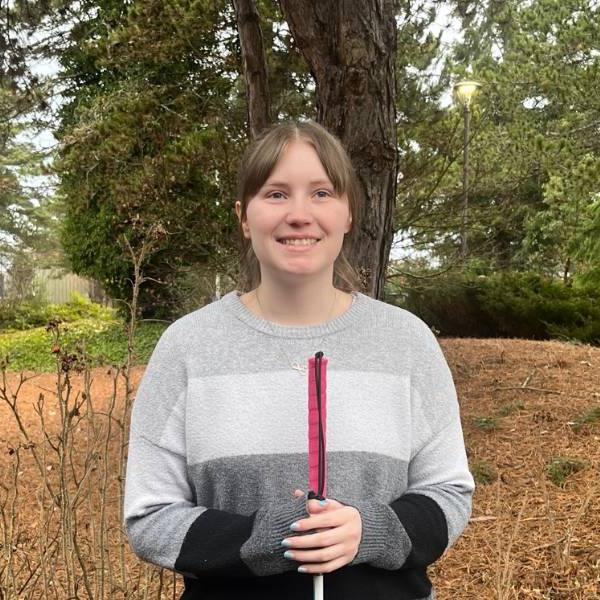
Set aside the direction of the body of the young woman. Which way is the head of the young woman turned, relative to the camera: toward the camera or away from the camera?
toward the camera

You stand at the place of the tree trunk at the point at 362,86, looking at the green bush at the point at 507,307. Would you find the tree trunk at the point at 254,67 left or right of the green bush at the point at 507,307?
left

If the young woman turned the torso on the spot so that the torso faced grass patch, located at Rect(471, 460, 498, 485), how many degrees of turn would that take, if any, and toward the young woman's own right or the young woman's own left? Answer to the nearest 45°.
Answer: approximately 180°

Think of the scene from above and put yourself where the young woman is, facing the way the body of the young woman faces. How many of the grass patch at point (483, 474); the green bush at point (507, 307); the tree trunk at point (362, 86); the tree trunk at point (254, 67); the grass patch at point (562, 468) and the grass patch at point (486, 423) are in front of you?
0

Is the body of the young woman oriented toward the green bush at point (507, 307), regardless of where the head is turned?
no

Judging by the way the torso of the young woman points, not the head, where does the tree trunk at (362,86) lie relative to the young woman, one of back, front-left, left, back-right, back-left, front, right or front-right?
back

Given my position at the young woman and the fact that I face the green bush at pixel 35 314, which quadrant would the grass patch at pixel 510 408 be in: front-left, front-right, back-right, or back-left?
front-right

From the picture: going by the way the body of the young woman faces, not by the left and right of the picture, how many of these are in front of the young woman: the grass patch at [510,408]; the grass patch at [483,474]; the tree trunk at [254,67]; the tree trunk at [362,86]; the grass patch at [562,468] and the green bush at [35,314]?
0

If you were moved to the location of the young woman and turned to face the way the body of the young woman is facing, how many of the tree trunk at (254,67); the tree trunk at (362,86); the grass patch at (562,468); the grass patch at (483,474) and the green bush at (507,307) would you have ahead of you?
0

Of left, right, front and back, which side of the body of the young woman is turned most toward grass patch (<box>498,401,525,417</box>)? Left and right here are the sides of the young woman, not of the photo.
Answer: back

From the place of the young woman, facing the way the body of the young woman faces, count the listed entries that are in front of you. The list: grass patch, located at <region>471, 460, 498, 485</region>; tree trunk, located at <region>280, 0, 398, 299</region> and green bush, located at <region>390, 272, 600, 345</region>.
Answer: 0

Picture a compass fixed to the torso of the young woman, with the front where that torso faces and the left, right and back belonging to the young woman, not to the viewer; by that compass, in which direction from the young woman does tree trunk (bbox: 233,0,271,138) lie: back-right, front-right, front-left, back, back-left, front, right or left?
back

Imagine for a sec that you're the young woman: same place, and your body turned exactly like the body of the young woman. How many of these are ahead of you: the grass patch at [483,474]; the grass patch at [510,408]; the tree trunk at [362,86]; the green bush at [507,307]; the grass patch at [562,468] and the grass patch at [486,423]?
0

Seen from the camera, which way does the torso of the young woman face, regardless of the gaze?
toward the camera

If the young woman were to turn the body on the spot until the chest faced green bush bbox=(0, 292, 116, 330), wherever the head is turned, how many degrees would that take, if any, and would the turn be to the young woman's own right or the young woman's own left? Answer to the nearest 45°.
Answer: approximately 180°

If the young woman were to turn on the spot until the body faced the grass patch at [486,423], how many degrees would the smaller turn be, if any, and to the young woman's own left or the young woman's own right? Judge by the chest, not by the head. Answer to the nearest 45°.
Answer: approximately 180°
